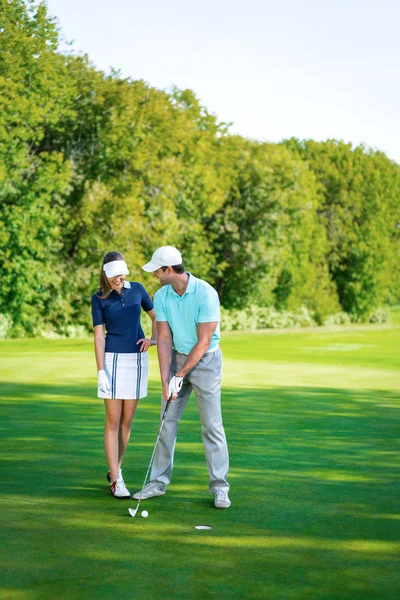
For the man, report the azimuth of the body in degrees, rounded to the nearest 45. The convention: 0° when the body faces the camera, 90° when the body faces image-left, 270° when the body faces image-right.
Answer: approximately 45°

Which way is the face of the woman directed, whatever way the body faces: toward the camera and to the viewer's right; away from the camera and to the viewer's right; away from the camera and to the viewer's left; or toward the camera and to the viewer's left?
toward the camera and to the viewer's right

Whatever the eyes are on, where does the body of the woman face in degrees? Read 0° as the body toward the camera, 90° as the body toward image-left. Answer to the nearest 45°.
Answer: approximately 0°

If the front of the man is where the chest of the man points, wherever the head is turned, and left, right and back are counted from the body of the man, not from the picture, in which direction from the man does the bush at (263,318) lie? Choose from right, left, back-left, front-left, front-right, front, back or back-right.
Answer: back-right

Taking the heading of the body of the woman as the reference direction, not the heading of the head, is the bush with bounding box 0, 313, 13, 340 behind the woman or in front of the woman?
behind

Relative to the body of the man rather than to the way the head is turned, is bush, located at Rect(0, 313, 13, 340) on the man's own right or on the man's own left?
on the man's own right

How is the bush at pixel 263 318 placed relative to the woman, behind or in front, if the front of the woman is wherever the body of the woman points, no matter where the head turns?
behind

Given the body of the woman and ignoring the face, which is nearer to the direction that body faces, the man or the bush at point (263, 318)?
the man
